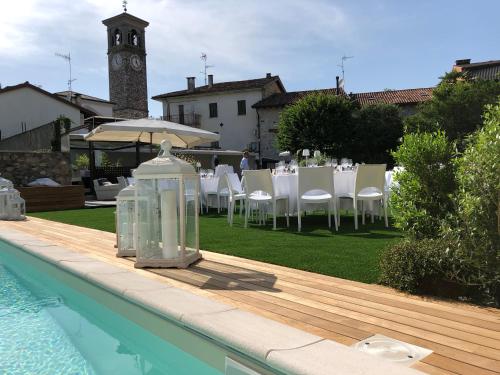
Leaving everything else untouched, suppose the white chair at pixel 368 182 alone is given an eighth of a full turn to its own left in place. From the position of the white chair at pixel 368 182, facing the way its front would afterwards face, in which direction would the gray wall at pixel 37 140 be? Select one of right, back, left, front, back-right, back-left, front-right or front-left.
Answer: front-right

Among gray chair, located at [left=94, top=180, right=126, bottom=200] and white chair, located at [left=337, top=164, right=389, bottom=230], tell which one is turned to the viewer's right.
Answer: gray chair, located at [left=94, top=180, right=126, bottom=200]

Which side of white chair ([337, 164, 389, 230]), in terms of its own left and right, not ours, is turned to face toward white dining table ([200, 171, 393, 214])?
front

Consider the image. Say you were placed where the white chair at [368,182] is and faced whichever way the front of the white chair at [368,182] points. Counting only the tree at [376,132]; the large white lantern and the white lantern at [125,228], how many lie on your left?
2

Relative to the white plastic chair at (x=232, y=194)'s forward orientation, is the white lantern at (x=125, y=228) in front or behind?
behind

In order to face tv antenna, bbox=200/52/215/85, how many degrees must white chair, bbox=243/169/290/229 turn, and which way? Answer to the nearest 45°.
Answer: approximately 45° to its left

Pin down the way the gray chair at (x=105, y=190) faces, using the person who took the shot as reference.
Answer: facing to the right of the viewer
